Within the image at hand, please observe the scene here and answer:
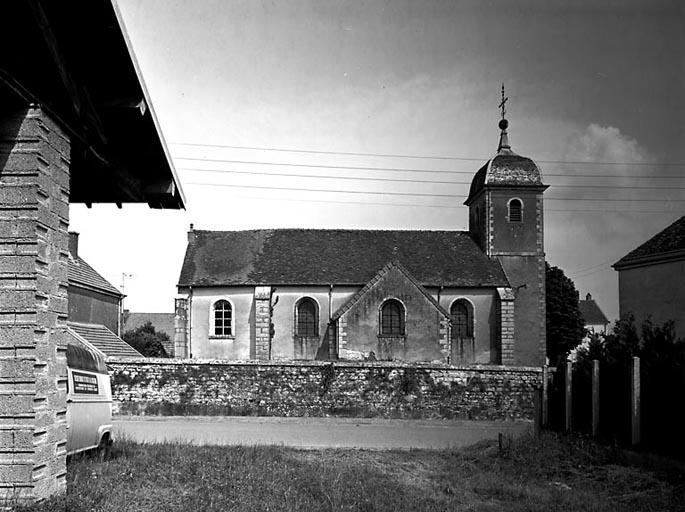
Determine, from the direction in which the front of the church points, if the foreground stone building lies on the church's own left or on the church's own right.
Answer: on the church's own right

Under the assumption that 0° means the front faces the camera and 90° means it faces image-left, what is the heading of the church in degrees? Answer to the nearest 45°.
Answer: approximately 270°

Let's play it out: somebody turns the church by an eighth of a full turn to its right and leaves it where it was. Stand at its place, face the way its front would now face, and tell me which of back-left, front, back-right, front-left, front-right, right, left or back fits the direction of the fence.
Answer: front-right

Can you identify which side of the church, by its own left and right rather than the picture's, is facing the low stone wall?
right

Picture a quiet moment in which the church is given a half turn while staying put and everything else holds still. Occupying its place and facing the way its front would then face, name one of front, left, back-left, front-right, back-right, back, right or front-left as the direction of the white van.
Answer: left

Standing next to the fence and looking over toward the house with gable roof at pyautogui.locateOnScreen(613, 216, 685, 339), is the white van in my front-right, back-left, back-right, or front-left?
back-left
